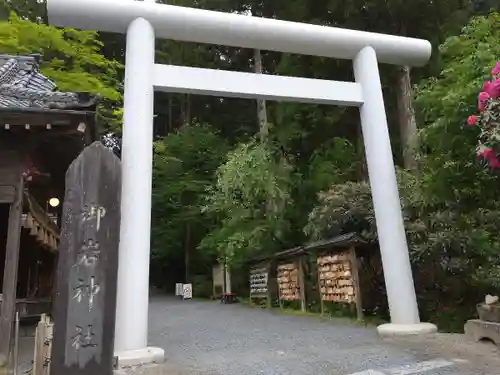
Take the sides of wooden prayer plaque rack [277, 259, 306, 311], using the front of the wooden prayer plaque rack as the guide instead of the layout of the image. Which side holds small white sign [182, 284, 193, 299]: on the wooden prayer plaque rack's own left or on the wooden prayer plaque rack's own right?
on the wooden prayer plaque rack's own right

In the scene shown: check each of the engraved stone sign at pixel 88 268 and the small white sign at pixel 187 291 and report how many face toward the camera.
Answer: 2

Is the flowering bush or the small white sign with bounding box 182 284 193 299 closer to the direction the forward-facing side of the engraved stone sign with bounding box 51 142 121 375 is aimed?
the flowering bush

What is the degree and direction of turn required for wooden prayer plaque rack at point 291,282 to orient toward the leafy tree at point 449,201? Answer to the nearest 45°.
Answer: approximately 90° to its left

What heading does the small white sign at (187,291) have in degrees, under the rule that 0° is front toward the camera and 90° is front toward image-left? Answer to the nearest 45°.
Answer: approximately 0°

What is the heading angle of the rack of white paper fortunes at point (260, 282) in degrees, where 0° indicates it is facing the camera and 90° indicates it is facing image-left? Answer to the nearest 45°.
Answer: approximately 45°

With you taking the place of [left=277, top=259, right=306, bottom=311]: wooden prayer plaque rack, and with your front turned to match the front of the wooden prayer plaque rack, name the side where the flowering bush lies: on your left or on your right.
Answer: on your left
